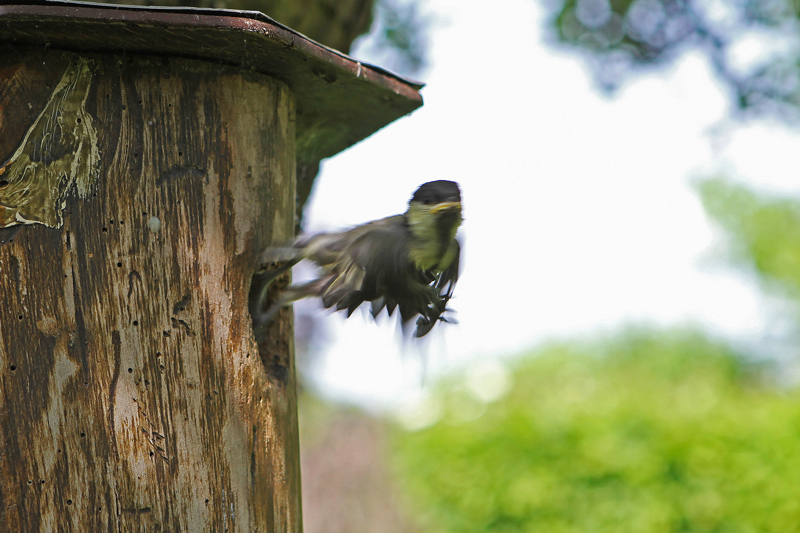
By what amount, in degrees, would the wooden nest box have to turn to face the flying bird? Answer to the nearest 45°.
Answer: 0° — it already faces it

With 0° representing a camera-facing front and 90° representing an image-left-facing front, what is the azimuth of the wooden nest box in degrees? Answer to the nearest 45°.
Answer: approximately 270°
